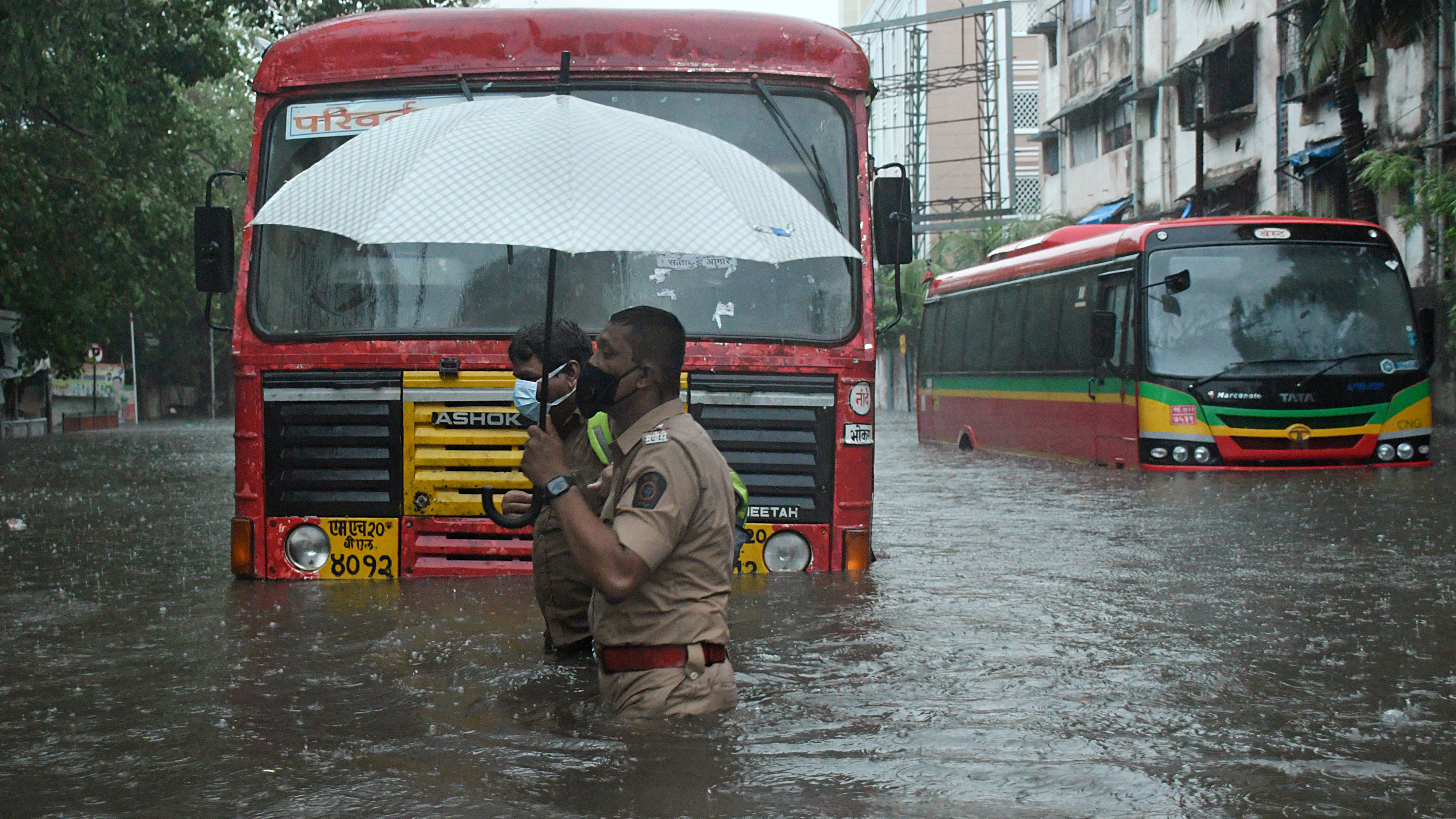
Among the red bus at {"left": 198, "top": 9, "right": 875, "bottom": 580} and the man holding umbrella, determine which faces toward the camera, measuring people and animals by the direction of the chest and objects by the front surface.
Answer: the red bus

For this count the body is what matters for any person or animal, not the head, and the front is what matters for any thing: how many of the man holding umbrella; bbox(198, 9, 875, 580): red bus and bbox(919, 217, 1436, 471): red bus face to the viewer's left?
1

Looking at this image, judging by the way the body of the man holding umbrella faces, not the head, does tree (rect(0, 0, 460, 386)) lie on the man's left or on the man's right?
on the man's right

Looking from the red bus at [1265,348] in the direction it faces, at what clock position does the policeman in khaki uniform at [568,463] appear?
The policeman in khaki uniform is roughly at 2 o'clock from the red bus.

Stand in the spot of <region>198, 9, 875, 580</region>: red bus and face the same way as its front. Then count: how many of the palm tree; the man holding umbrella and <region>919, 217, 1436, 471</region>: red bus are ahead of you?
1

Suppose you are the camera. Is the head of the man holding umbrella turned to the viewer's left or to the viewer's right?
to the viewer's left

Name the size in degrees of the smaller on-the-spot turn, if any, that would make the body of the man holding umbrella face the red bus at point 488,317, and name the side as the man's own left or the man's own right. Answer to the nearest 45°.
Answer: approximately 90° to the man's own right

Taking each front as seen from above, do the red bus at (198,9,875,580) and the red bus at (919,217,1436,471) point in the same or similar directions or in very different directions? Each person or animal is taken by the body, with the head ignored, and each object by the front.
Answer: same or similar directions

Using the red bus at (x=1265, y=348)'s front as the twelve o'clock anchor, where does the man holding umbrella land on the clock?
The man holding umbrella is roughly at 2 o'clock from the red bus.

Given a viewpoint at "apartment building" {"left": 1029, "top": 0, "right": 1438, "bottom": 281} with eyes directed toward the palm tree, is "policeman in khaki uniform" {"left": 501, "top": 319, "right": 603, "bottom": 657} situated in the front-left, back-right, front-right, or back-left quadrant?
front-right

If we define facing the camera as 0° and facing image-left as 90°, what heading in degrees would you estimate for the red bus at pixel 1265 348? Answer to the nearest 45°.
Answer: approximately 315°

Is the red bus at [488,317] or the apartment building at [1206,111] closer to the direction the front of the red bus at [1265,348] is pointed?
the red bus

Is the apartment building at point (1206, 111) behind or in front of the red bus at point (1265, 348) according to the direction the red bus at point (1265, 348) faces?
behind

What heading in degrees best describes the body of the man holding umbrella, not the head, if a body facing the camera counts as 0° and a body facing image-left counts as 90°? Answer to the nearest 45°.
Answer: approximately 90°

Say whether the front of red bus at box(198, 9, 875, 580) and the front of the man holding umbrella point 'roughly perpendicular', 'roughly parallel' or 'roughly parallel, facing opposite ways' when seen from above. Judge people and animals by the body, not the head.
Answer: roughly perpendicular

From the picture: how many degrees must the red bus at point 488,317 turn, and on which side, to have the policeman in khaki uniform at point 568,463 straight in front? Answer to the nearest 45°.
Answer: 0° — it already faces them

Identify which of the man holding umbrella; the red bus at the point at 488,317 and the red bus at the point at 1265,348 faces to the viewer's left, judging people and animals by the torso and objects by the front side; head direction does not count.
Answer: the man holding umbrella

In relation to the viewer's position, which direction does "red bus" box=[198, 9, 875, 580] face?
facing the viewer
